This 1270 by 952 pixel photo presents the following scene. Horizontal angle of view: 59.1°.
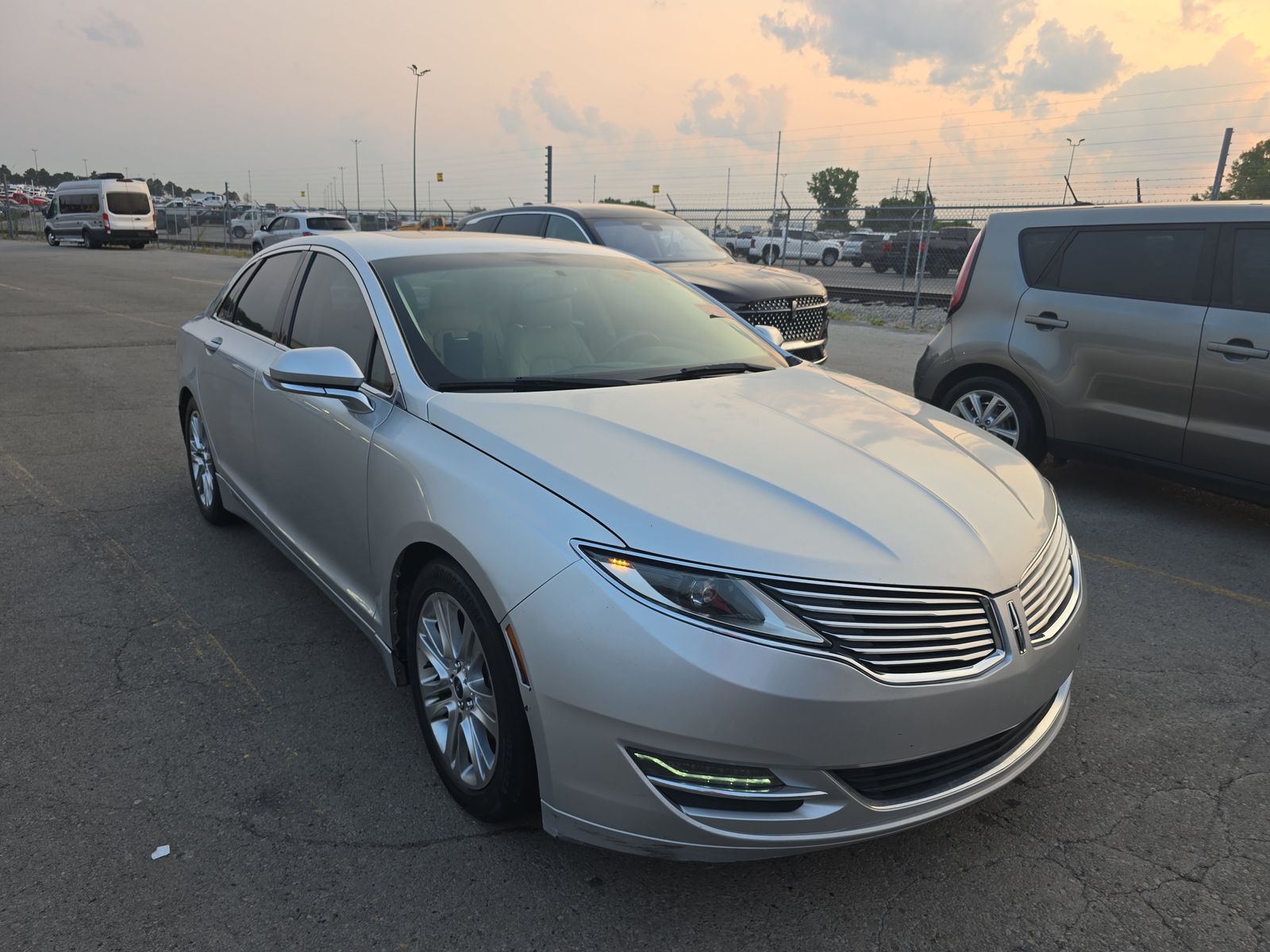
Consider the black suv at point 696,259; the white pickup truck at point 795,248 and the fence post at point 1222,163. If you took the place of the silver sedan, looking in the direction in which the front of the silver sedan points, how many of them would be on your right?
0

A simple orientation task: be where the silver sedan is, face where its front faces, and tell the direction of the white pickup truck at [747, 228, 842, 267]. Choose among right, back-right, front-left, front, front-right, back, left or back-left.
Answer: back-left

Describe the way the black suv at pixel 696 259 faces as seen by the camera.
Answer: facing the viewer and to the right of the viewer

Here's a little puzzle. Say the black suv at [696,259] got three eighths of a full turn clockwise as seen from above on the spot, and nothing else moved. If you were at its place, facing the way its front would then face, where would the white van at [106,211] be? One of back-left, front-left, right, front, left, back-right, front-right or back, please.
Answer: front-right

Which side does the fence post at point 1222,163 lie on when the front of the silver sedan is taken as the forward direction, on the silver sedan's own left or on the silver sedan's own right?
on the silver sedan's own left

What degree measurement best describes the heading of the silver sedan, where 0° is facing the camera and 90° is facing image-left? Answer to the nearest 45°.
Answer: approximately 315°

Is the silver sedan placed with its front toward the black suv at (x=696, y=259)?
no

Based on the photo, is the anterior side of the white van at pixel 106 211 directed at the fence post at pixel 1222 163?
no

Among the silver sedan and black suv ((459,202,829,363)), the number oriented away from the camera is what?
0

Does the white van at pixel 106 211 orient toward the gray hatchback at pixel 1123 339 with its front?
no

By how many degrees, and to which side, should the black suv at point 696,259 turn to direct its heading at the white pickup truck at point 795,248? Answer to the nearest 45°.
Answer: approximately 135° to its left

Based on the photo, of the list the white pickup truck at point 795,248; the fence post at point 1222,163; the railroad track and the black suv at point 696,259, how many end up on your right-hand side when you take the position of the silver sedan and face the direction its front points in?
0

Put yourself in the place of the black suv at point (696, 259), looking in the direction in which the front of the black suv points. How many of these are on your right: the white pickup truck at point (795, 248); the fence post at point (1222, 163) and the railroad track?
0

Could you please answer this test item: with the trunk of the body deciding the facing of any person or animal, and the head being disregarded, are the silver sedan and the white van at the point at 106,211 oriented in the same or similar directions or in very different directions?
very different directions

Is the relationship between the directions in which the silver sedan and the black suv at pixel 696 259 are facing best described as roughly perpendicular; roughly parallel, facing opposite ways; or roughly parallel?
roughly parallel

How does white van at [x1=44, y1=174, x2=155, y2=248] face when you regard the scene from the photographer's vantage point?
facing away from the viewer and to the left of the viewer
